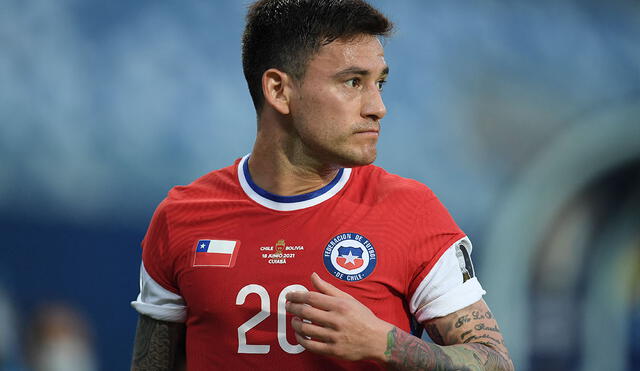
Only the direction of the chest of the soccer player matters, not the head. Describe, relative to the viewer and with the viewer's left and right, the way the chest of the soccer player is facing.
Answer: facing the viewer

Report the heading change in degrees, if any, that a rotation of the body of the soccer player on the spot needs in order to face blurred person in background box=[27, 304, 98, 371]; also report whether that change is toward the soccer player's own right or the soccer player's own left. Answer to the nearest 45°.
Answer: approximately 135° to the soccer player's own right

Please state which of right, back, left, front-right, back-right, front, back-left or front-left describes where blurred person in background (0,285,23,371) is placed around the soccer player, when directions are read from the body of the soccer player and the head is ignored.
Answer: back-right
